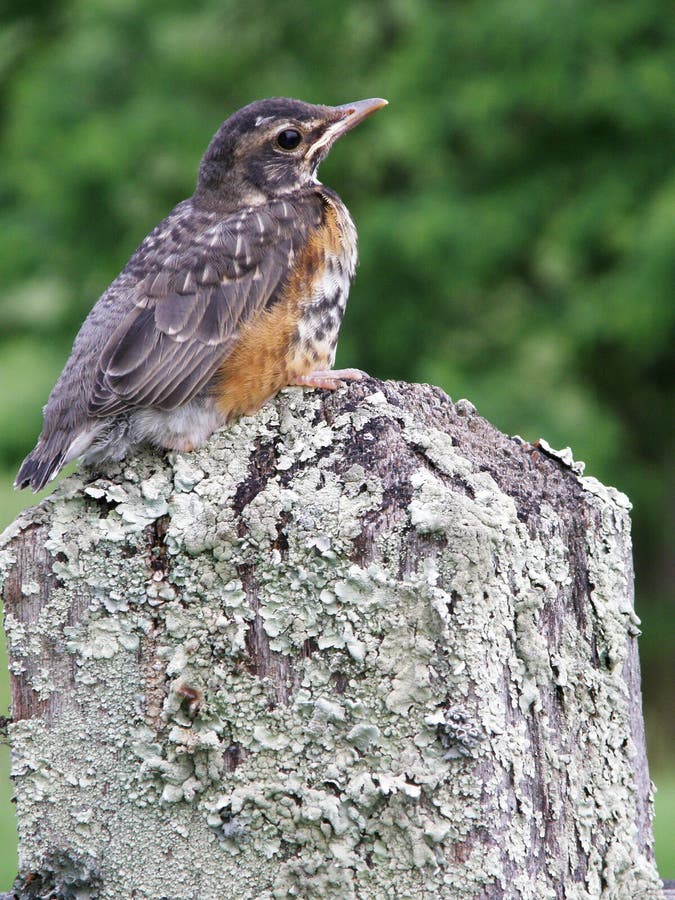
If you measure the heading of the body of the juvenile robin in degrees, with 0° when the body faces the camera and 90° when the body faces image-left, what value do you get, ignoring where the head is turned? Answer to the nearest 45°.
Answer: approximately 270°
